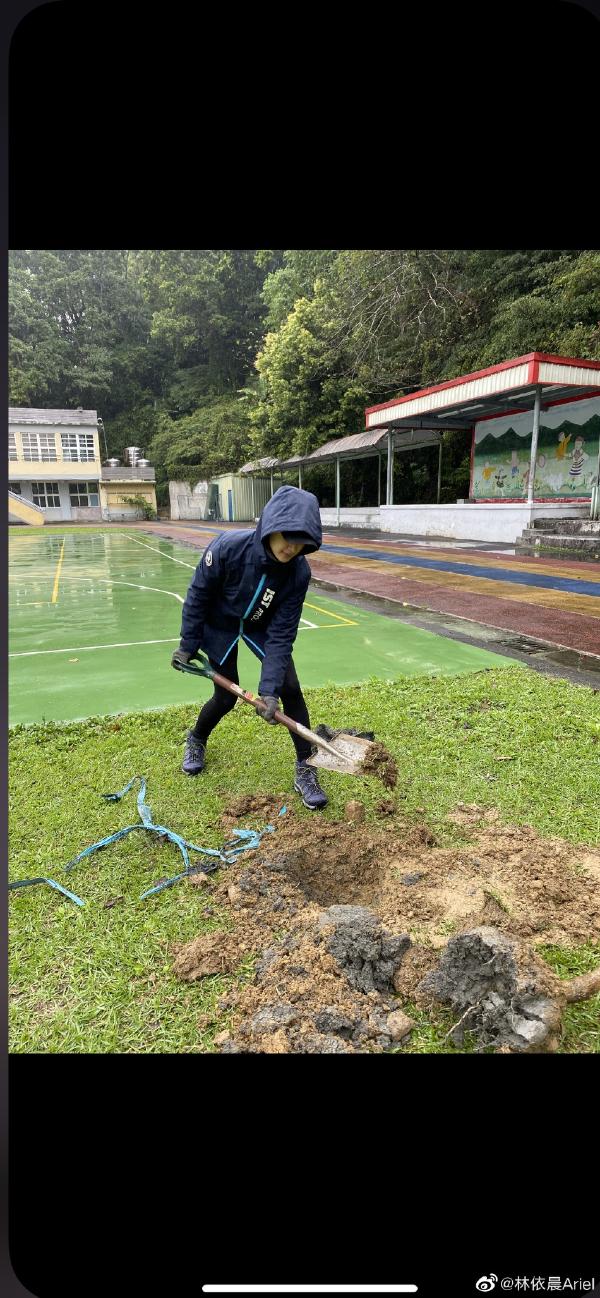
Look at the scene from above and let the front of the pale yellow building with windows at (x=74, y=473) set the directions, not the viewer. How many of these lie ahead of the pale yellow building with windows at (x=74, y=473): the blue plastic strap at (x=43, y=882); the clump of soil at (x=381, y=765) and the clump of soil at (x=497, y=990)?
3

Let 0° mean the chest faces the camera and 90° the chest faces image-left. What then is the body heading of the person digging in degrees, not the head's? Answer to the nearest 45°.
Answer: approximately 315°

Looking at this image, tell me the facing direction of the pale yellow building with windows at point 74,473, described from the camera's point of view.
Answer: facing the viewer

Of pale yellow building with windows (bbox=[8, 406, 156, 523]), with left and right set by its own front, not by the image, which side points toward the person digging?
front

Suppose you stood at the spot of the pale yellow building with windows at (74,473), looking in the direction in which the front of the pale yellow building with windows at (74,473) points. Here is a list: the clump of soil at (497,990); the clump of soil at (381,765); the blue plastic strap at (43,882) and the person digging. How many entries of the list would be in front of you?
4

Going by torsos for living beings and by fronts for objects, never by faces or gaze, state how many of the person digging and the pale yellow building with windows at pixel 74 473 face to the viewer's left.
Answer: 0

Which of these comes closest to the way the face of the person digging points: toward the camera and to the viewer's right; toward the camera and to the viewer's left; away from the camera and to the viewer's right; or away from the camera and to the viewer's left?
toward the camera and to the viewer's right

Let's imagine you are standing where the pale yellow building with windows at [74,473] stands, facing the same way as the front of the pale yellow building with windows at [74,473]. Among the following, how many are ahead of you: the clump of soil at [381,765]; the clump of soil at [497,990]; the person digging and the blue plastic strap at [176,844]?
4

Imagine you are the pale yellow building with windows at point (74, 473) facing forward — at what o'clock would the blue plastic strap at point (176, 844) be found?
The blue plastic strap is roughly at 12 o'clock from the pale yellow building with windows.

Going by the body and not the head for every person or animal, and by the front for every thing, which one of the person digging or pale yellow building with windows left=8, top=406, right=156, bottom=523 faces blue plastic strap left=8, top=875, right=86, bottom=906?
the pale yellow building with windows

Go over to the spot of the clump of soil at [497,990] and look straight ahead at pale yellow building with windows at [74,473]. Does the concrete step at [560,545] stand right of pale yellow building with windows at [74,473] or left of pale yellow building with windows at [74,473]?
right

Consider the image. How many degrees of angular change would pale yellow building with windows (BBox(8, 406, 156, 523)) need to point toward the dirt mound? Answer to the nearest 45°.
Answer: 0° — it already faces it
